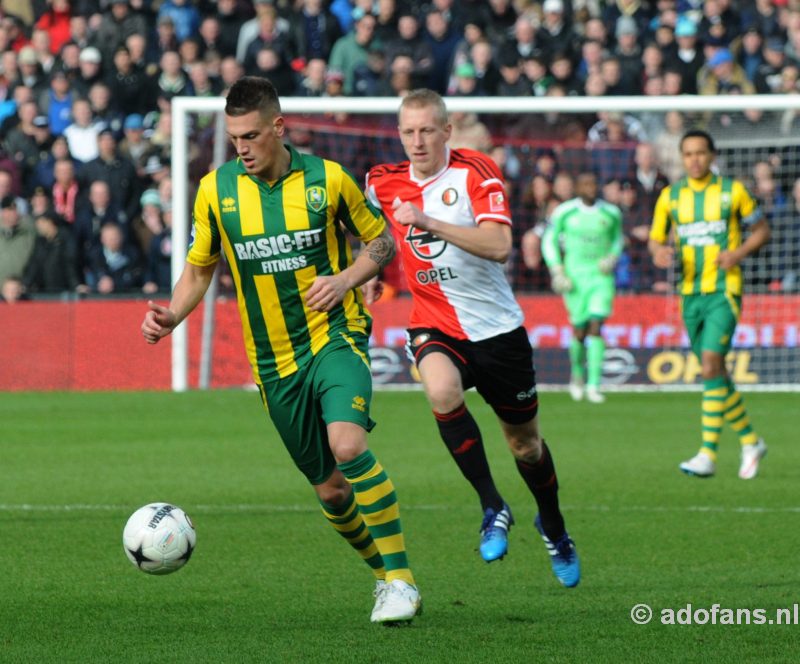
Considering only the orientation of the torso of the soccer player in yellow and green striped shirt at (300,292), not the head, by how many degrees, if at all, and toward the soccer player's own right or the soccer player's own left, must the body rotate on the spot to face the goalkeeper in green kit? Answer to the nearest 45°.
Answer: approximately 180°

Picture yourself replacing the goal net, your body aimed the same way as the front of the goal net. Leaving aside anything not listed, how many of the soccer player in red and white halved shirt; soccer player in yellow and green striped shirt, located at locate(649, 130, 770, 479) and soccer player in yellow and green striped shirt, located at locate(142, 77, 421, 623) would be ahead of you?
3

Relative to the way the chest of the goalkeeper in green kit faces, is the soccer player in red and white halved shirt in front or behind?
in front

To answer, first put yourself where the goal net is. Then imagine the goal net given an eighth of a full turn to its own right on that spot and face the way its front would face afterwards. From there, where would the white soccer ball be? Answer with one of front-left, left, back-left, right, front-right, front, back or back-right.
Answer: front-left

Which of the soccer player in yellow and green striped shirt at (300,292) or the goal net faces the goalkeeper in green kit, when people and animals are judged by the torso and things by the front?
the goal net

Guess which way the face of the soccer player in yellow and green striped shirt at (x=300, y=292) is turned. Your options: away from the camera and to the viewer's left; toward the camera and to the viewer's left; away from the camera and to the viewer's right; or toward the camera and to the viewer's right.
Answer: toward the camera and to the viewer's left

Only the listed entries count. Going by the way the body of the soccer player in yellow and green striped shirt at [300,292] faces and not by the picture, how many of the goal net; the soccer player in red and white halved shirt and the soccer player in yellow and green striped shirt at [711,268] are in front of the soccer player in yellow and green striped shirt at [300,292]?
0

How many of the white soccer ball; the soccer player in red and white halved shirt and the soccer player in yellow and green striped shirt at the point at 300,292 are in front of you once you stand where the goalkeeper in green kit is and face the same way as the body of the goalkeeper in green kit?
3

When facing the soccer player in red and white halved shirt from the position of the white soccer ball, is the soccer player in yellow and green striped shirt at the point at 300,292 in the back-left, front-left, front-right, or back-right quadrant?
front-right

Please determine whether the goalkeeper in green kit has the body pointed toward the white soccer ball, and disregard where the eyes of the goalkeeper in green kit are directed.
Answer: yes

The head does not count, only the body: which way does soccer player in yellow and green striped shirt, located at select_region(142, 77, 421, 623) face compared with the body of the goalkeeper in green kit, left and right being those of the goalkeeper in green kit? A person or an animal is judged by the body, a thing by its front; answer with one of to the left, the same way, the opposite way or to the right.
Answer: the same way

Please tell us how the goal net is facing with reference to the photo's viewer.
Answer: facing the viewer

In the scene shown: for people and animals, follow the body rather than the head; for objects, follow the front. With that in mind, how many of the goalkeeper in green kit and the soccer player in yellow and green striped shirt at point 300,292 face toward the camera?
2

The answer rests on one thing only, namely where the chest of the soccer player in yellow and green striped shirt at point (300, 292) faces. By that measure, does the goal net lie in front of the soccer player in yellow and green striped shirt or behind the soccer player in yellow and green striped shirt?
behind

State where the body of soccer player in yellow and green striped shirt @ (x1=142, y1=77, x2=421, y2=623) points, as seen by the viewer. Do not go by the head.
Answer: toward the camera

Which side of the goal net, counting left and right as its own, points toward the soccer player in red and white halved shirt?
front

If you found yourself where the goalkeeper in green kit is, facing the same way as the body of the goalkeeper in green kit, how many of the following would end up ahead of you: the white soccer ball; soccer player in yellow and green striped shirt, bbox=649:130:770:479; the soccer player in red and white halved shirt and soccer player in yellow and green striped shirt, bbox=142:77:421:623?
4
